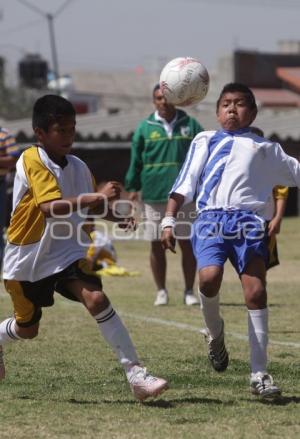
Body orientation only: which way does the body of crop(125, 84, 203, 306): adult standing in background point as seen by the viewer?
toward the camera

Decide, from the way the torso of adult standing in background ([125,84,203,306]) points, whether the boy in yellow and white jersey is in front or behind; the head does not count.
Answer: in front

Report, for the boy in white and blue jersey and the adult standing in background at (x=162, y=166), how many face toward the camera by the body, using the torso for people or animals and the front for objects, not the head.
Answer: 2

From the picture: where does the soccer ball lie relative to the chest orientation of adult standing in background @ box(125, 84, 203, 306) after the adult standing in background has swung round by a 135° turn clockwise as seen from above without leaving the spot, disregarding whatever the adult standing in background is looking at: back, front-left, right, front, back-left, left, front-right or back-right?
back-left

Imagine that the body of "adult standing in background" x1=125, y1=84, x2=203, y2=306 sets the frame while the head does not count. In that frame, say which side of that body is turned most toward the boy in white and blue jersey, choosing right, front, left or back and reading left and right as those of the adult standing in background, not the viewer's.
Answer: front

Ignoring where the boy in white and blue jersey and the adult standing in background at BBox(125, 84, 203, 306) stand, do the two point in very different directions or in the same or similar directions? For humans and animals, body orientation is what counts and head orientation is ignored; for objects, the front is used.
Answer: same or similar directions

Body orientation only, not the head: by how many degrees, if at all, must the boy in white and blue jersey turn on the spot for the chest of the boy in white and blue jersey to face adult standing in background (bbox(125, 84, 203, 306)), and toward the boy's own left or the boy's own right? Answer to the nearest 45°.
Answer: approximately 180°

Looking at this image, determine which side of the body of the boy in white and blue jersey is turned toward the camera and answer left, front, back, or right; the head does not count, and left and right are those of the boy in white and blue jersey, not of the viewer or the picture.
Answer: front
